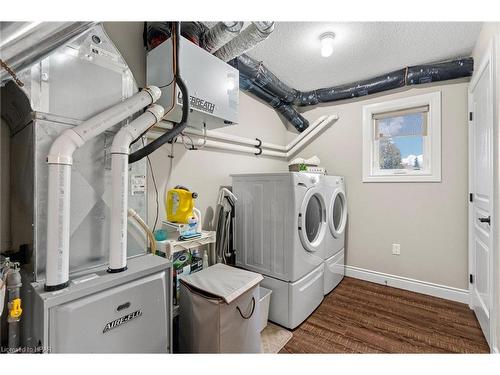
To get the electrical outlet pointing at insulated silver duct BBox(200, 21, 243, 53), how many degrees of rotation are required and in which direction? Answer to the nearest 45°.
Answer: approximately 45° to its right

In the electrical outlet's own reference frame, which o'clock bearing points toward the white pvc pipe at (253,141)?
The white pvc pipe is roughly at 2 o'clock from the electrical outlet.

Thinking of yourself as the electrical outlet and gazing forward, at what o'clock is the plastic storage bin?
The plastic storage bin is roughly at 1 o'clock from the electrical outlet.

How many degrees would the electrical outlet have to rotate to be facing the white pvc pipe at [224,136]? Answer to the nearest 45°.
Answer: approximately 45° to its right

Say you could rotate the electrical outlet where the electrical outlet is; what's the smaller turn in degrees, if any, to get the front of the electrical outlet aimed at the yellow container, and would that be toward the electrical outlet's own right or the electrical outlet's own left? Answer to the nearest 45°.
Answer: approximately 45° to the electrical outlet's own right

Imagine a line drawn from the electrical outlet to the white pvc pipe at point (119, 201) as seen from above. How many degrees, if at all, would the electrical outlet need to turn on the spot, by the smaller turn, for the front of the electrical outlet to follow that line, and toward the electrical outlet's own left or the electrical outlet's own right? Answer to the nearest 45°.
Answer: approximately 45° to the electrical outlet's own right

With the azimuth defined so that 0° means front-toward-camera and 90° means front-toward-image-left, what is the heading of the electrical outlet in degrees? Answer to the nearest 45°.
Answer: approximately 0°
